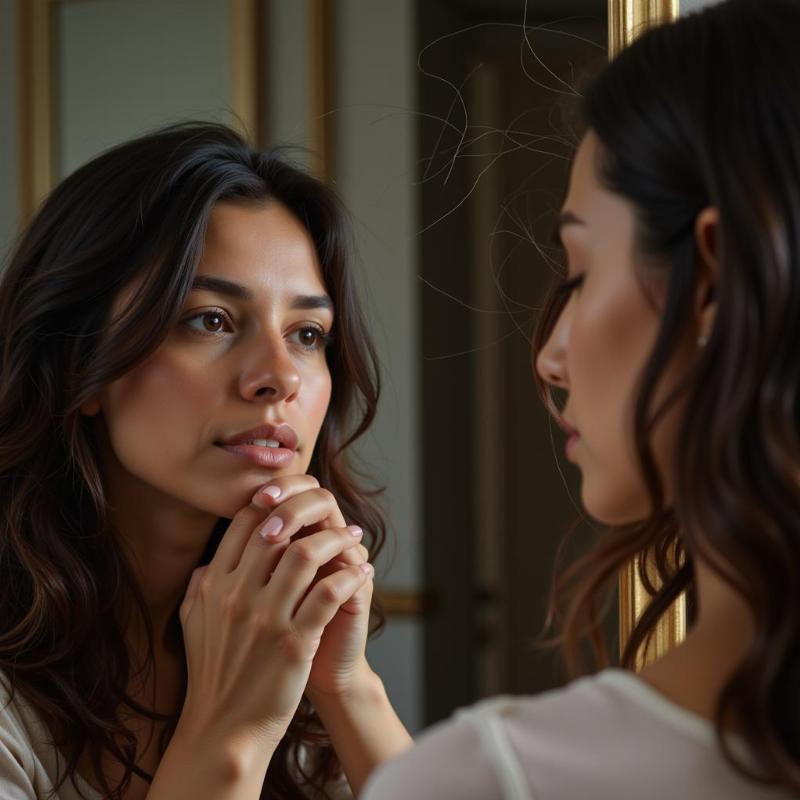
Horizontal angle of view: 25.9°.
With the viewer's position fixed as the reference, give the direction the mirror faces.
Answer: facing the viewer

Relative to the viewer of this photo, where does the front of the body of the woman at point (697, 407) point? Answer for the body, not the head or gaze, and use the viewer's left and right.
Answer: facing away from the viewer and to the left of the viewer

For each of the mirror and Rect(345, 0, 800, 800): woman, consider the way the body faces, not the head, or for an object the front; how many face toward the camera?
1

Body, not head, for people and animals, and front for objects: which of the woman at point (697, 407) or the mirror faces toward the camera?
the mirror

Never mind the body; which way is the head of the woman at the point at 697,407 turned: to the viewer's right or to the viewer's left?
to the viewer's left
